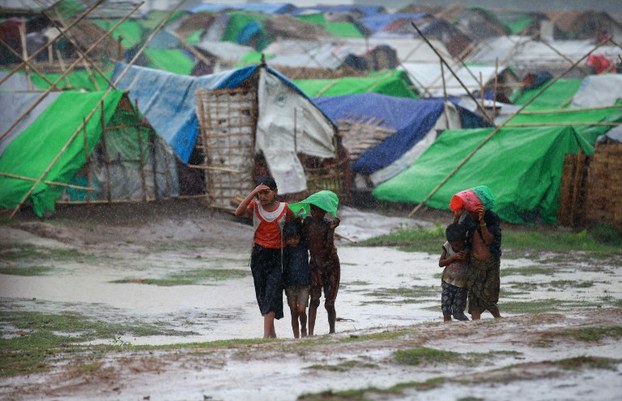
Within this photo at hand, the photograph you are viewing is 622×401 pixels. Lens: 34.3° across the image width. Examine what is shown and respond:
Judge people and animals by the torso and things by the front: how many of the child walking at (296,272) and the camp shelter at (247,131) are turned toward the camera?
2

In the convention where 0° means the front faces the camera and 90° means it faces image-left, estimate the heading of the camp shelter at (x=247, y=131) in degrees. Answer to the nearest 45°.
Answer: approximately 0°

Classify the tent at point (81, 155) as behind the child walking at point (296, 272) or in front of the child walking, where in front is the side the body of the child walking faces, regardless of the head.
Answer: behind

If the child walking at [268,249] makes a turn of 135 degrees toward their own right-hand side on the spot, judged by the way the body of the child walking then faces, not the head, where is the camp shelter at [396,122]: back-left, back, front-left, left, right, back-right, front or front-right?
front-right

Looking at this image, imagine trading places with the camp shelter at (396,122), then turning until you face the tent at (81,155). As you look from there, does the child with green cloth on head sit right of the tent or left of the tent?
left

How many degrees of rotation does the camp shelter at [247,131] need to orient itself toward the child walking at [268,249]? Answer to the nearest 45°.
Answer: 0° — it already faces them

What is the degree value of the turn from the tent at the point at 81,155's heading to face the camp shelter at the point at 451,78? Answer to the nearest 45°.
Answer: approximately 90° to its left

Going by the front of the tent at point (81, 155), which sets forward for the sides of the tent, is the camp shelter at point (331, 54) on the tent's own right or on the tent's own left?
on the tent's own left

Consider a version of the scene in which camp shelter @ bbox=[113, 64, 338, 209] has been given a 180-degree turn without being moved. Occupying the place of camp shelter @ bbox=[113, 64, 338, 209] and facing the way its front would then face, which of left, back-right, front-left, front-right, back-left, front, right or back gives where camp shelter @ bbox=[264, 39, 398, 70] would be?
front

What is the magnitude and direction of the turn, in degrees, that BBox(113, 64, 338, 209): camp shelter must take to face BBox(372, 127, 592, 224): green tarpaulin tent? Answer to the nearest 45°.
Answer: approximately 90° to its left
